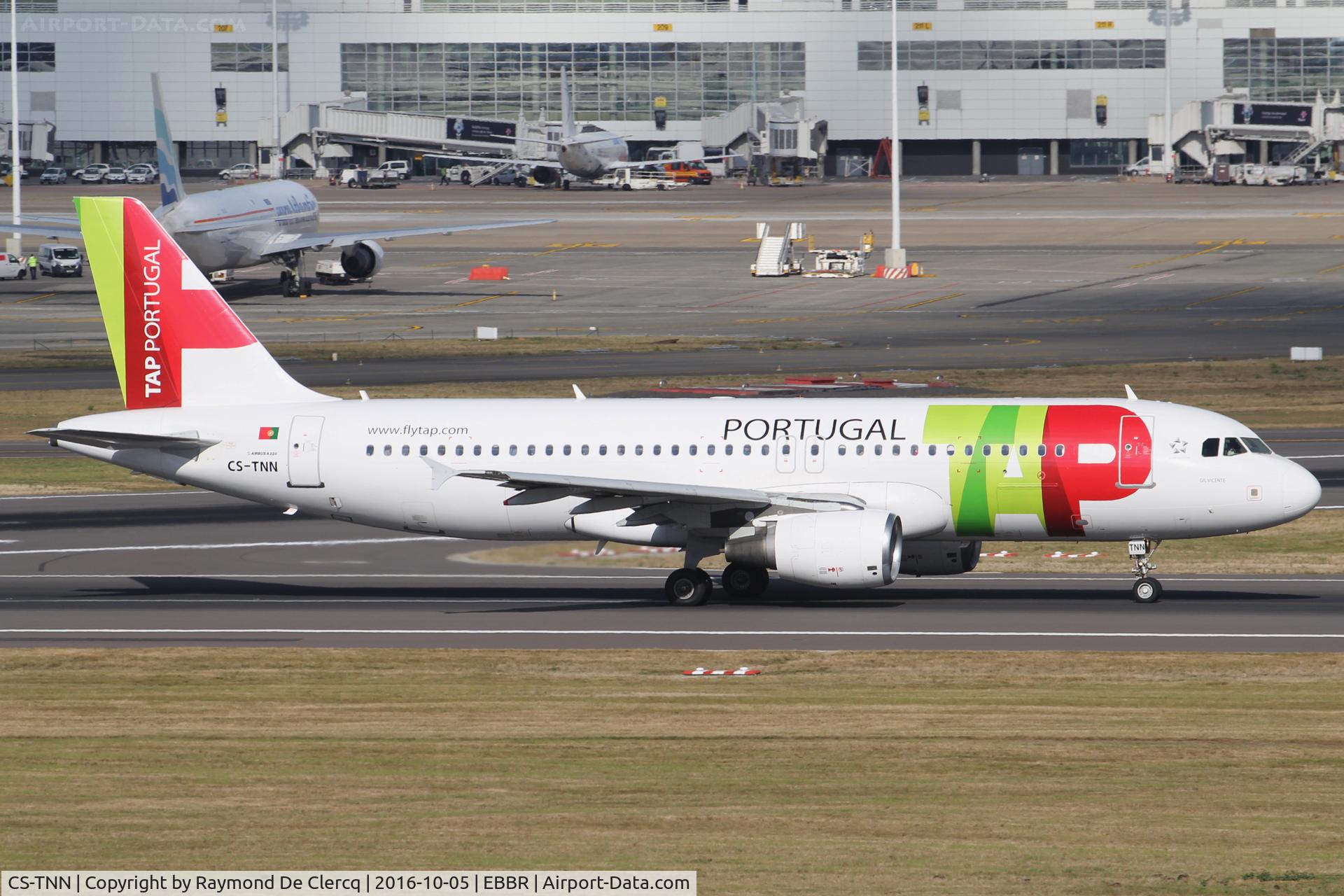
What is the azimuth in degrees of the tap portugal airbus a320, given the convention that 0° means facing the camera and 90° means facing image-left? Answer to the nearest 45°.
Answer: approximately 270°
